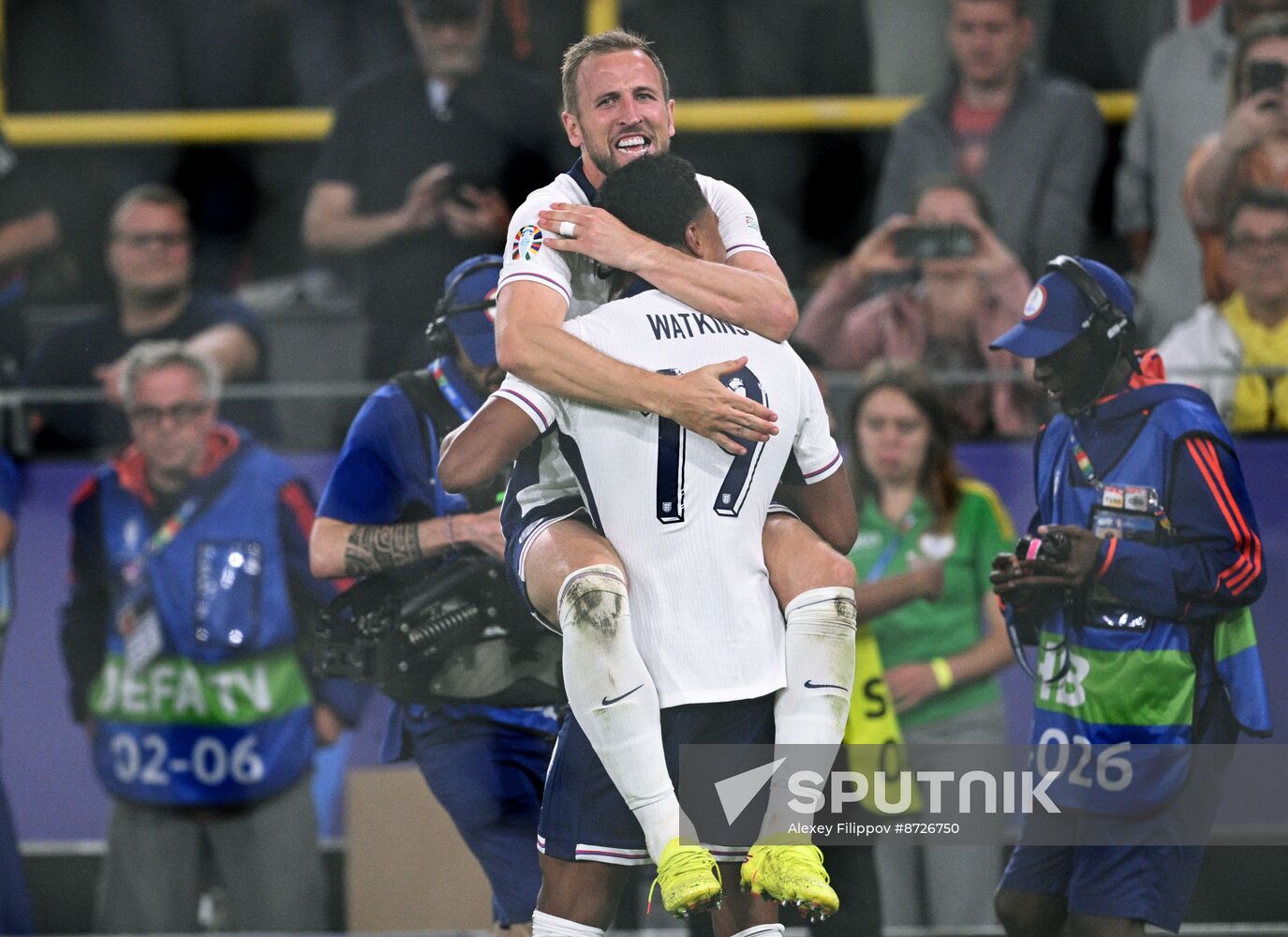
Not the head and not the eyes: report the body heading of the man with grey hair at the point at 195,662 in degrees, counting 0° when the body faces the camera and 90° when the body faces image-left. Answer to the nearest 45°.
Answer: approximately 0°

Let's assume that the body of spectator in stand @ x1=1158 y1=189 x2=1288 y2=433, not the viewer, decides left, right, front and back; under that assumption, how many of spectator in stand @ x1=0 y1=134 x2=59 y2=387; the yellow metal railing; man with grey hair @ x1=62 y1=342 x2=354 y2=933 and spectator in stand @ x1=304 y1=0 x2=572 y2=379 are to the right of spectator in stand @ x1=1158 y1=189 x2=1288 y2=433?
4

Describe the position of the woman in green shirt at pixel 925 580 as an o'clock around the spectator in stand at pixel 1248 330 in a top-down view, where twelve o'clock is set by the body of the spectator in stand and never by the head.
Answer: The woman in green shirt is roughly at 1 o'clock from the spectator in stand.

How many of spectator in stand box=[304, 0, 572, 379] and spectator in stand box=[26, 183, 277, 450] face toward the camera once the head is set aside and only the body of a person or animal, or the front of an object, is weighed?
2

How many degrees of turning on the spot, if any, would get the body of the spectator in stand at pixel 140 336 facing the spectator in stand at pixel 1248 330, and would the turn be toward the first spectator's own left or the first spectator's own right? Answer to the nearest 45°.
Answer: approximately 45° to the first spectator's own left

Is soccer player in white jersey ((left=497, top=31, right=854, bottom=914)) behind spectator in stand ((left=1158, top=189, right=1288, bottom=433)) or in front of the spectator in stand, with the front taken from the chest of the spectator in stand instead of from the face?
in front

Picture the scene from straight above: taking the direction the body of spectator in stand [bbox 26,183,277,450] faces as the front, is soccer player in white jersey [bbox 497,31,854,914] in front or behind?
in front
